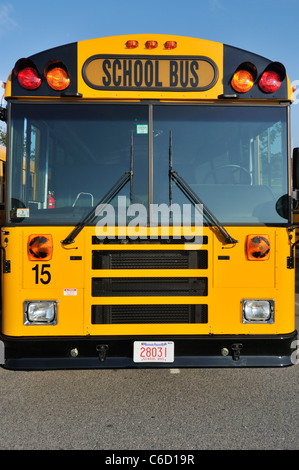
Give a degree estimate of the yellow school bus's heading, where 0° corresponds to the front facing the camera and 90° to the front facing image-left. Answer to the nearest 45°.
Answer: approximately 0°
